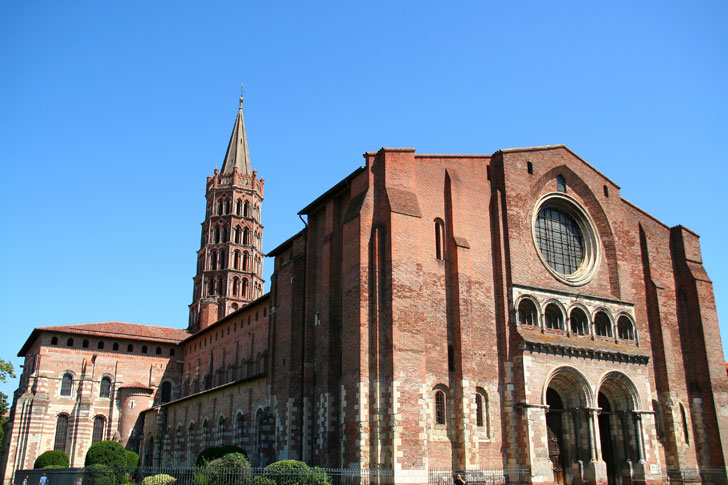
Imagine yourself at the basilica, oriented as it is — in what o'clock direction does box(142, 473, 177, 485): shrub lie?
The shrub is roughly at 4 o'clock from the basilica.

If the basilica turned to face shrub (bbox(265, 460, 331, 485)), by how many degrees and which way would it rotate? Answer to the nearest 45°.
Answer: approximately 90° to its right

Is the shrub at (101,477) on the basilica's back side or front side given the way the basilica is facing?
on the back side

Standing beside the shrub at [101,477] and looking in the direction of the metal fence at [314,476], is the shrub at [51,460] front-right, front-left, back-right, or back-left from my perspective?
back-left

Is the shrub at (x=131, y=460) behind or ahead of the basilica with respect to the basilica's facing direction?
behind

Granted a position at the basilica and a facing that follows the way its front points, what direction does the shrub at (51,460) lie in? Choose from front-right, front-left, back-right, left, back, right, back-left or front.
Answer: back

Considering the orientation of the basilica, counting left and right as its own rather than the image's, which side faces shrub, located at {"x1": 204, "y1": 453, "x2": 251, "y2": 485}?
right

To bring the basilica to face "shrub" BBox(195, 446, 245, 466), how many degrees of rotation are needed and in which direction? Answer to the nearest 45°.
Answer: approximately 135° to its right

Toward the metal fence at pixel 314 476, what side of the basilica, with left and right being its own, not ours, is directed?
right

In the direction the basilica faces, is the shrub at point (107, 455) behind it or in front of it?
behind
